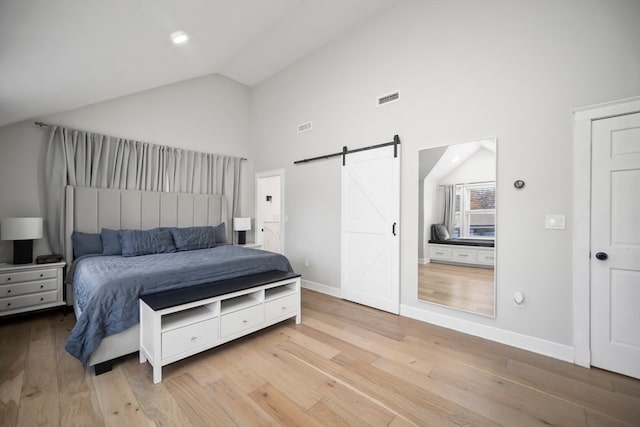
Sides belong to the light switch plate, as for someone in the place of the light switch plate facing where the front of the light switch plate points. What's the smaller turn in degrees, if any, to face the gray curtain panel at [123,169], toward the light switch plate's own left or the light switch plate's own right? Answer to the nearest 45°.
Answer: approximately 45° to the light switch plate's own right

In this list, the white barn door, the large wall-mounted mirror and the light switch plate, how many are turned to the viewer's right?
0

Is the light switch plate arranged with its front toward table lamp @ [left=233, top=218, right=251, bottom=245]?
no

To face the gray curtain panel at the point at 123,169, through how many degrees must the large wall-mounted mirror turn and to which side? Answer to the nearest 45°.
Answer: approximately 45° to its right

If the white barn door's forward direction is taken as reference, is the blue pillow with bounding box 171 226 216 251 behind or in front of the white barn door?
in front

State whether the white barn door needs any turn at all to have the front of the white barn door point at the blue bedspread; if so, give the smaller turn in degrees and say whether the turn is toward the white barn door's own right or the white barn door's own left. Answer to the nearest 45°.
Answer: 0° — it already faces it

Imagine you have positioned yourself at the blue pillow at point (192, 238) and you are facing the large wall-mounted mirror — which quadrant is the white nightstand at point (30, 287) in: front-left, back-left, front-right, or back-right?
back-right

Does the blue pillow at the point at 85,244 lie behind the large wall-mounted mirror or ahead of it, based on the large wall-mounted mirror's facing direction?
ahead

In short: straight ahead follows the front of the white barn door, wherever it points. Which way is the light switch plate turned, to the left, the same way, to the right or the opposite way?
the same way

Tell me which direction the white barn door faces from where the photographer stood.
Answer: facing the viewer and to the left of the viewer

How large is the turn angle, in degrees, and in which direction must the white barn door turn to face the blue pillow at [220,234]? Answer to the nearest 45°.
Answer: approximately 45° to its right

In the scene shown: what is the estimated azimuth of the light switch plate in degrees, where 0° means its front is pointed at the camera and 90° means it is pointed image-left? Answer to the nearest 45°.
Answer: approximately 0°

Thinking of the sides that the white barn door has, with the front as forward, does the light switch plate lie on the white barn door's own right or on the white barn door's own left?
on the white barn door's own left

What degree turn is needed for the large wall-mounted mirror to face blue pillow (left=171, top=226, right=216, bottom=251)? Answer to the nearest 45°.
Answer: approximately 45° to its right

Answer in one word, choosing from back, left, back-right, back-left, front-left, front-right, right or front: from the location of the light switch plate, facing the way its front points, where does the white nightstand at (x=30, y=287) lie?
front-right

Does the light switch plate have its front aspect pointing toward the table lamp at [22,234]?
no

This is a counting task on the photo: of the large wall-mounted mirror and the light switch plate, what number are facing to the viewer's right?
0
